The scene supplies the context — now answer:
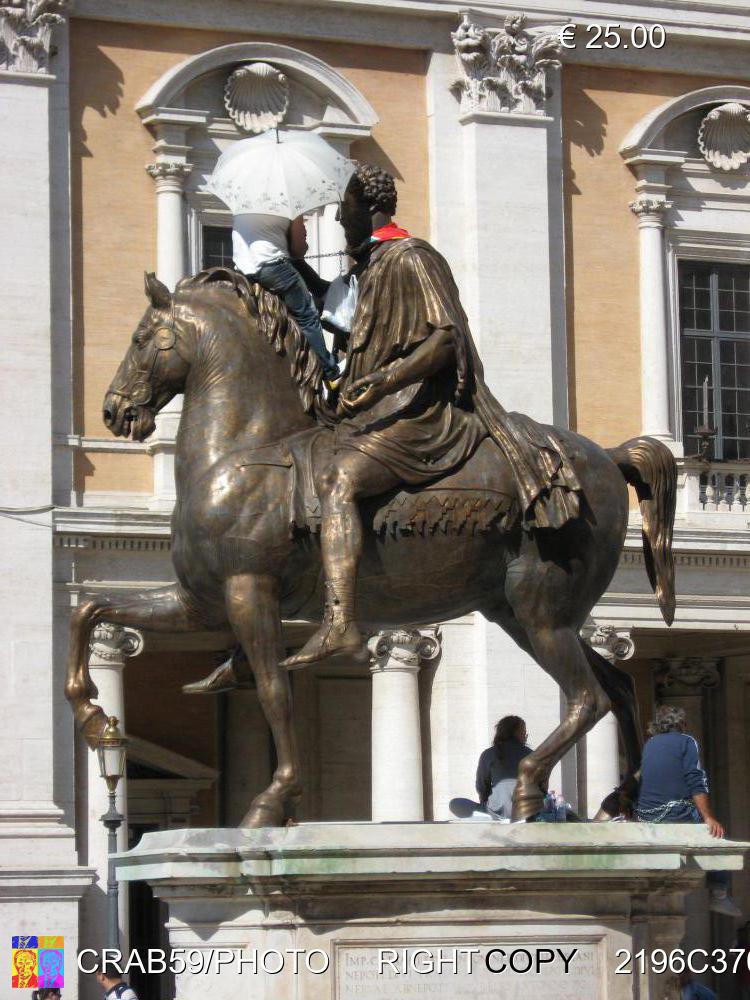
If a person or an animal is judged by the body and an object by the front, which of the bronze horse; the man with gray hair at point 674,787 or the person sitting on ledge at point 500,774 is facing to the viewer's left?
the bronze horse

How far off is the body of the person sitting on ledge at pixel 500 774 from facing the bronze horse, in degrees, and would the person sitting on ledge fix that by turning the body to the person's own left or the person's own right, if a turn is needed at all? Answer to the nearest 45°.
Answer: approximately 180°

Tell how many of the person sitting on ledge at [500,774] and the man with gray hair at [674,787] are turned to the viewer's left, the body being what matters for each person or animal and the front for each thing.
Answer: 0

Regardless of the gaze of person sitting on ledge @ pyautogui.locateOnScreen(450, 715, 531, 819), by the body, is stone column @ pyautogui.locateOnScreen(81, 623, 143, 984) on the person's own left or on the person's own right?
on the person's own left

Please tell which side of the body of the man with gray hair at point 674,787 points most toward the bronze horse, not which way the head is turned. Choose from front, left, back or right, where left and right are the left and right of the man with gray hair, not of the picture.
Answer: back

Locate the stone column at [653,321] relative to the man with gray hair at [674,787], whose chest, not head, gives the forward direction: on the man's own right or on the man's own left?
on the man's own left

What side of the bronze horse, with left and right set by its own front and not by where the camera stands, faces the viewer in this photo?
left

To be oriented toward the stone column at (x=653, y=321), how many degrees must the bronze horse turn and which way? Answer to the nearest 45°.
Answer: approximately 90° to its right

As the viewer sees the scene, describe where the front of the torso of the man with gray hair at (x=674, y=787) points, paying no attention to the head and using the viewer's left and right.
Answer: facing away from the viewer and to the right of the viewer

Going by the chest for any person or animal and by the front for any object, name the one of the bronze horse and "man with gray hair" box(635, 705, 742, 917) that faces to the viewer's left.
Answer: the bronze horse
